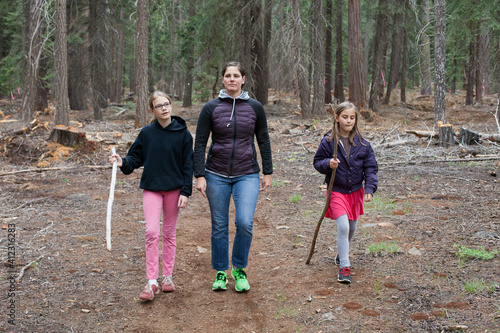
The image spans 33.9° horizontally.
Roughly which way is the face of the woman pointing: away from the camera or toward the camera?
toward the camera

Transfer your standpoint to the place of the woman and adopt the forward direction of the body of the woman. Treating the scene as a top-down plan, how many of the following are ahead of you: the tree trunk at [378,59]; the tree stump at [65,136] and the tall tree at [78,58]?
0

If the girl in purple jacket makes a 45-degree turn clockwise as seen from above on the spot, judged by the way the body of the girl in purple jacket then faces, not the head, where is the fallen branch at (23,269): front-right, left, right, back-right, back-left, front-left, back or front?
front-right

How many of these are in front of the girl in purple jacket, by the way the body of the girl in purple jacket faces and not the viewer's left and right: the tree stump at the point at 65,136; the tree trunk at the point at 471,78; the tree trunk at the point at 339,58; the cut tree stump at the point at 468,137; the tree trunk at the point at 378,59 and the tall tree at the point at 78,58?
0

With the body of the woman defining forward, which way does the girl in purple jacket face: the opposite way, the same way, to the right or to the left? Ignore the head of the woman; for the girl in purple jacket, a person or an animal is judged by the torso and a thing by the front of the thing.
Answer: the same way

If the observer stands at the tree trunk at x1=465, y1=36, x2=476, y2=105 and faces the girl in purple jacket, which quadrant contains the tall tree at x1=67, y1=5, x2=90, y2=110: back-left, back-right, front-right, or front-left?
front-right

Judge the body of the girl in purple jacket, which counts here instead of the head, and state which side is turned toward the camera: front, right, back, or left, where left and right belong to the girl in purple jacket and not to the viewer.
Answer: front

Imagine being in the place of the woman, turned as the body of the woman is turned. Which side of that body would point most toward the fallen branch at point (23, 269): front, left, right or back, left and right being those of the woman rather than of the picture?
right

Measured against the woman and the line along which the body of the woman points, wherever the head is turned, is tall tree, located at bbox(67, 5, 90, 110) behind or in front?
behind

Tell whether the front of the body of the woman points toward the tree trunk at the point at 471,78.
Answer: no

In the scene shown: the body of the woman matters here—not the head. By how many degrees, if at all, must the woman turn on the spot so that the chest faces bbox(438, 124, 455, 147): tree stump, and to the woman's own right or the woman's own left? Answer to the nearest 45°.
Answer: approximately 135° to the woman's own left

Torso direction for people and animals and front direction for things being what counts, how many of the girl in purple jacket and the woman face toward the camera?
2

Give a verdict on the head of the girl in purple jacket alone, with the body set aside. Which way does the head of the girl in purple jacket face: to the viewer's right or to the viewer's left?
to the viewer's left

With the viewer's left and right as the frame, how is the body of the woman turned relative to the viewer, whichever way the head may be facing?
facing the viewer

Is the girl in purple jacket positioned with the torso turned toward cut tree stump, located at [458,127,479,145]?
no
